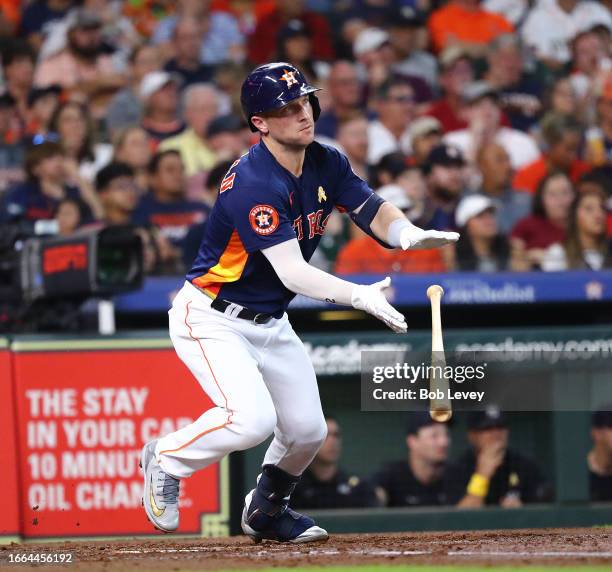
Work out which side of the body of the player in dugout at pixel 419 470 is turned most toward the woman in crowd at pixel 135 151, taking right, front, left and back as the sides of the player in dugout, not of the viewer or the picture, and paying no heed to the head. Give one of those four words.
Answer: back

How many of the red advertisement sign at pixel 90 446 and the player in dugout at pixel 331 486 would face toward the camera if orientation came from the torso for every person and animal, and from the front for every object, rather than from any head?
2

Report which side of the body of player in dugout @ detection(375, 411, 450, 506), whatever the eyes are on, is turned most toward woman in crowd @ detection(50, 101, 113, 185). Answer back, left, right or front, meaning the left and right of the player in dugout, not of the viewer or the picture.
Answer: back

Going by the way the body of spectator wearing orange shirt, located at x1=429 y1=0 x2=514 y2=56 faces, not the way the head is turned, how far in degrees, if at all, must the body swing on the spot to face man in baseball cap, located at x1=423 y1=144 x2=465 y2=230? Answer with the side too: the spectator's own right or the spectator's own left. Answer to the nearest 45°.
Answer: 0° — they already face them
